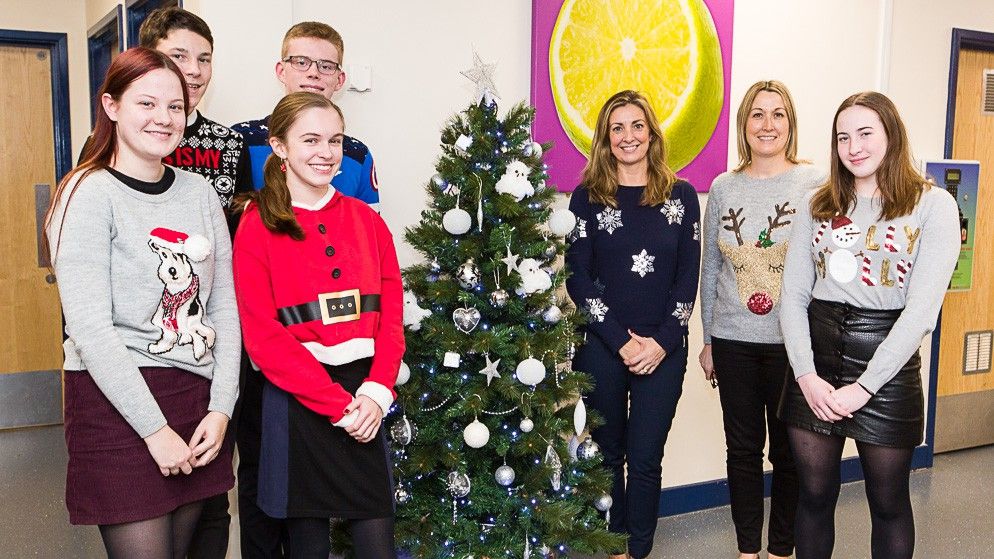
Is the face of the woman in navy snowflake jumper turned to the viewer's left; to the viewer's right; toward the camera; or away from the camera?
toward the camera

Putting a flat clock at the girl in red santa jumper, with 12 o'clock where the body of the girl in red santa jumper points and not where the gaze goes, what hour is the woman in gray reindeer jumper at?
The woman in gray reindeer jumper is roughly at 10 o'clock from the girl in red santa jumper.

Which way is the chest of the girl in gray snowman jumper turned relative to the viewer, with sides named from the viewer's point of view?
facing the viewer and to the left of the viewer

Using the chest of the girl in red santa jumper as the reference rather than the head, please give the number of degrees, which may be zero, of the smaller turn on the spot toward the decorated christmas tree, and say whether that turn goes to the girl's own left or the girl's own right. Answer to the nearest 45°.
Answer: approximately 90° to the girl's own left

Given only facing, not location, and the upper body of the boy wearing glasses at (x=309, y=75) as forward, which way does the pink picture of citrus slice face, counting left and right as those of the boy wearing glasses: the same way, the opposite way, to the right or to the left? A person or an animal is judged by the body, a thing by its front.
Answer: the same way

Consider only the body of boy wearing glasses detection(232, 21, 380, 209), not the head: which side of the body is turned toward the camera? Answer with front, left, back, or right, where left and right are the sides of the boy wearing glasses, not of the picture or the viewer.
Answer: front

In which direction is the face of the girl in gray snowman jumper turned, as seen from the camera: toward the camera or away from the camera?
toward the camera

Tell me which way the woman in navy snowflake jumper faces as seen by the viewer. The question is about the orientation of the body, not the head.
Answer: toward the camera

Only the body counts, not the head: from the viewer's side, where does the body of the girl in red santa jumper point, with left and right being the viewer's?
facing the viewer and to the right of the viewer

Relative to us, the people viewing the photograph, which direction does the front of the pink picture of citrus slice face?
facing the viewer

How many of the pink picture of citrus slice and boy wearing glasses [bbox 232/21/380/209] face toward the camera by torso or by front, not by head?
2

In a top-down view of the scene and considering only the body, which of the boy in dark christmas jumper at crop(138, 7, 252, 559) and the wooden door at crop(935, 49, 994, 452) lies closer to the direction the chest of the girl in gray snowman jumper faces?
the boy in dark christmas jumper

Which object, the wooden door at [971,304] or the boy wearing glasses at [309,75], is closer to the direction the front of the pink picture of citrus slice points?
the boy wearing glasses

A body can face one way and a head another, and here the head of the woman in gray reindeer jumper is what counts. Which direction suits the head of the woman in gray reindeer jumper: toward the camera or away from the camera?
toward the camera
